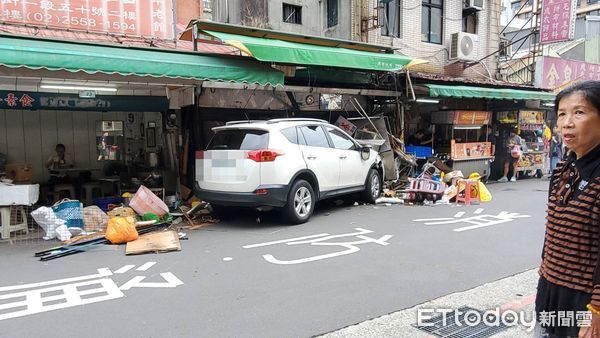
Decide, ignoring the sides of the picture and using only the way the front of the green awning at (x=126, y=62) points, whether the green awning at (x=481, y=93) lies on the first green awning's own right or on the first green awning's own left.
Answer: on the first green awning's own left

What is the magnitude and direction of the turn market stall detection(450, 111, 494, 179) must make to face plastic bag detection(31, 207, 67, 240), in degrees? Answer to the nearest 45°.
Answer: approximately 45° to its right

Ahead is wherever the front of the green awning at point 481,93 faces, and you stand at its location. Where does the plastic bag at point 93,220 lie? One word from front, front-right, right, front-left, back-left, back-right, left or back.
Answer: right

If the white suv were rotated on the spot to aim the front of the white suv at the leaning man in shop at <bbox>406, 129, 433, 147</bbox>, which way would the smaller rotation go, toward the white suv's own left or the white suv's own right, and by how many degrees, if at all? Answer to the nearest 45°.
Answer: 0° — it already faces them

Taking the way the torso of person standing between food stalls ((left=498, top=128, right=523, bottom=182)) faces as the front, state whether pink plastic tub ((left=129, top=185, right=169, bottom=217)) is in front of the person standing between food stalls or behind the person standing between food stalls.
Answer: in front

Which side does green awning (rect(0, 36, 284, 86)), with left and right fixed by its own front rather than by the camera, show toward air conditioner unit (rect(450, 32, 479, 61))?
left

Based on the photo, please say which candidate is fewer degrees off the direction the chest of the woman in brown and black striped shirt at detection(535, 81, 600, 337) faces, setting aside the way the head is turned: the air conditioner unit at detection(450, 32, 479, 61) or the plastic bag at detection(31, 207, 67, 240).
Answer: the plastic bag

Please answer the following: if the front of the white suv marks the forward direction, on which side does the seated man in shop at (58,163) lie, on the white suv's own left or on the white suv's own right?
on the white suv's own left

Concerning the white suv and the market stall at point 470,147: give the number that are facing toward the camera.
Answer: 1

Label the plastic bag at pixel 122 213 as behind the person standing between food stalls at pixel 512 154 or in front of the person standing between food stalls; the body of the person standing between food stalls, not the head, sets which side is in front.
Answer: in front

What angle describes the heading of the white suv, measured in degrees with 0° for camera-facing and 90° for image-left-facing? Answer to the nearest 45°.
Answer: approximately 225°
